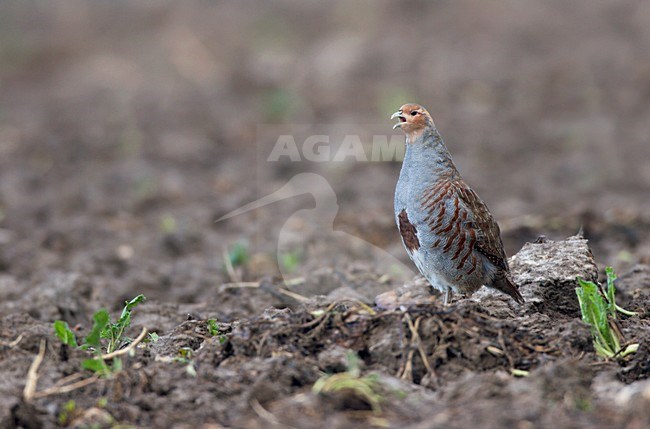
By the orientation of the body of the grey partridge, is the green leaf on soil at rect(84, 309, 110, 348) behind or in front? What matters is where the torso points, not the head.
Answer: in front

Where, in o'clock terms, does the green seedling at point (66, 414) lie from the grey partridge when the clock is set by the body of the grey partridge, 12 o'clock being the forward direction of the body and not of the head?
The green seedling is roughly at 10 o'clock from the grey partridge.

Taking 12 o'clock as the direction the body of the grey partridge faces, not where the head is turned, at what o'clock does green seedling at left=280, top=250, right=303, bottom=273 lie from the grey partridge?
The green seedling is roughly at 2 o'clock from the grey partridge.

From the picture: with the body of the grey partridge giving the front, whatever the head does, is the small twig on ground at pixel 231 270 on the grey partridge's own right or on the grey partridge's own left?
on the grey partridge's own right

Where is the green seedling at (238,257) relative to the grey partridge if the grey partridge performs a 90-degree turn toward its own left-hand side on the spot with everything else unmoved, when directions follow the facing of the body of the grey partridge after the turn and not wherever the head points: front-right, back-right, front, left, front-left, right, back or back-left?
back-right

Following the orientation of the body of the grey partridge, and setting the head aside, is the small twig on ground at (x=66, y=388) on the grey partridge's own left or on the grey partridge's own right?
on the grey partridge's own left

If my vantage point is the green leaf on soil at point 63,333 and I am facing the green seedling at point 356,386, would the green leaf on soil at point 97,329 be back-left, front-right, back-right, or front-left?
front-left

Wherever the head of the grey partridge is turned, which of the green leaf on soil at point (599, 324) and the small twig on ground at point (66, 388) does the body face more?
the small twig on ground

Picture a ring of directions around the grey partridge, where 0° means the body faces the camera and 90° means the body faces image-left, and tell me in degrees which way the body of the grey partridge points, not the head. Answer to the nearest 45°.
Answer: approximately 90°

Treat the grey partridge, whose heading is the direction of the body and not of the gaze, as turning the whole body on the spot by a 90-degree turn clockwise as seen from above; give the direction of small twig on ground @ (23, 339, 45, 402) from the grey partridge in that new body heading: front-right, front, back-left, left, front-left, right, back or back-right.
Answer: back-left

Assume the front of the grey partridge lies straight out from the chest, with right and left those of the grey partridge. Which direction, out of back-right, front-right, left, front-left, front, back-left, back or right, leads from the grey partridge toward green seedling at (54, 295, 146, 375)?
front-left

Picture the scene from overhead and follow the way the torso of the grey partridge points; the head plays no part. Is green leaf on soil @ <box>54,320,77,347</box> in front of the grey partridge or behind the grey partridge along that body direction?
in front

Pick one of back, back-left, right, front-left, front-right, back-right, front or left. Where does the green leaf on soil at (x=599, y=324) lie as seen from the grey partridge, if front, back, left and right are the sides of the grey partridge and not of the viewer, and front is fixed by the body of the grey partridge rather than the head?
back-left

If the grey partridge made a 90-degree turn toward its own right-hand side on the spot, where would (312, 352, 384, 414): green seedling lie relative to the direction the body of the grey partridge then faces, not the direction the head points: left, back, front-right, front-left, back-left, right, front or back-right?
back
